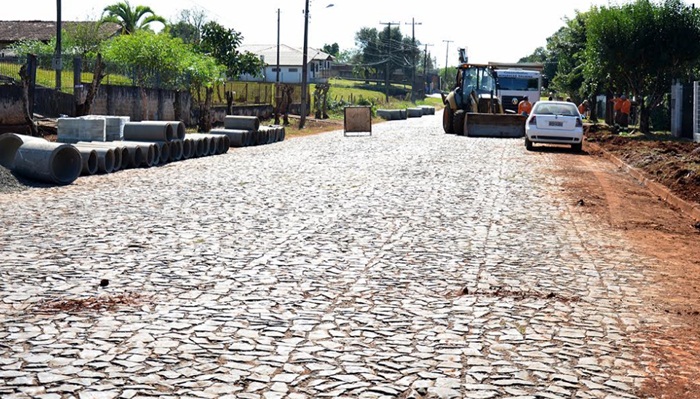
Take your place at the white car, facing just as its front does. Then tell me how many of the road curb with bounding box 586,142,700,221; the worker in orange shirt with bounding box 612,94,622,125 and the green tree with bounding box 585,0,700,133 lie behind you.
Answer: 1

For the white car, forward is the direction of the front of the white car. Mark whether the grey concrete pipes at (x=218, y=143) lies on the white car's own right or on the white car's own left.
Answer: on the white car's own left

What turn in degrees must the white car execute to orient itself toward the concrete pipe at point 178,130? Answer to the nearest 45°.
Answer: approximately 135° to its left

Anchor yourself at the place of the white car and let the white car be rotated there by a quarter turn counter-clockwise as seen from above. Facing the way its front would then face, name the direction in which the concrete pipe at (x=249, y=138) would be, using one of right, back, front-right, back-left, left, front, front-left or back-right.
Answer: front

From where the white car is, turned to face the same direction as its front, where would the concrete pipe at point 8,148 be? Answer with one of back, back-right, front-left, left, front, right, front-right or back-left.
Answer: back-left

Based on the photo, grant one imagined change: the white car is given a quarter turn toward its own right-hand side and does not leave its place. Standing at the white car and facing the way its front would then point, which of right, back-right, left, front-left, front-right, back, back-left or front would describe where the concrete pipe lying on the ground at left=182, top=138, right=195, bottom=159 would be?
back-right

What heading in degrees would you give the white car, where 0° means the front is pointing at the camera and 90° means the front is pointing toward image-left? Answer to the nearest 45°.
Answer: approximately 180°

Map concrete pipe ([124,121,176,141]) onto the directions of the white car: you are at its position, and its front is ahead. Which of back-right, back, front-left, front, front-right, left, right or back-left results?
back-left

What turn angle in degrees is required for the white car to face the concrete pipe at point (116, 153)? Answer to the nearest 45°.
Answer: approximately 135° to its left

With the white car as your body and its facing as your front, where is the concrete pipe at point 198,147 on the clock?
The concrete pipe is roughly at 8 o'clock from the white car.

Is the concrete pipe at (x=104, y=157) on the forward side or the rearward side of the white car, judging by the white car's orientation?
on the rearward side

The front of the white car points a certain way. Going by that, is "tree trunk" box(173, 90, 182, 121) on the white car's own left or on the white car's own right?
on the white car's own left

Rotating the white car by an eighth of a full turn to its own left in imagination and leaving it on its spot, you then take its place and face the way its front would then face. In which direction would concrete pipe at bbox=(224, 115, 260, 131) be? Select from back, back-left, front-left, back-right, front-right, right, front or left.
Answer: front-left
